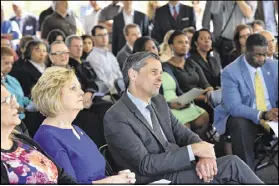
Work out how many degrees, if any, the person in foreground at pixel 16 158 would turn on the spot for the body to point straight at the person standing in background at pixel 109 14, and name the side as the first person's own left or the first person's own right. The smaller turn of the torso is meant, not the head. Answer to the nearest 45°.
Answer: approximately 135° to the first person's own left

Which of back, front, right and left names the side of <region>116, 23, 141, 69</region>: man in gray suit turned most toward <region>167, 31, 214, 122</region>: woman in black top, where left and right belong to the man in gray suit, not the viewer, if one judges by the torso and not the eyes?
front

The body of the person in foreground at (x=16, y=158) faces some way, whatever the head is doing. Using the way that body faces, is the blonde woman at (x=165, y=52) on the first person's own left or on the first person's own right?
on the first person's own left

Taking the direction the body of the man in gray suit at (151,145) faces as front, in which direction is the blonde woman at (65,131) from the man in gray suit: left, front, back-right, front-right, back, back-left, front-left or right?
right

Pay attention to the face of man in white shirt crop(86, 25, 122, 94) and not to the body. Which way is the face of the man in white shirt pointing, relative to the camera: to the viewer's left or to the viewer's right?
to the viewer's right

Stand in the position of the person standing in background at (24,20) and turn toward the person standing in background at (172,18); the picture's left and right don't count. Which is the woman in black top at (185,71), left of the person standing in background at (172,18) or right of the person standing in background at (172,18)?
right

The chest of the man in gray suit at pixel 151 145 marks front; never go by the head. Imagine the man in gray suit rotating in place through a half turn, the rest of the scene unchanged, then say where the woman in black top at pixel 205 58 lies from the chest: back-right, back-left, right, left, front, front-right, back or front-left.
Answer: front-right

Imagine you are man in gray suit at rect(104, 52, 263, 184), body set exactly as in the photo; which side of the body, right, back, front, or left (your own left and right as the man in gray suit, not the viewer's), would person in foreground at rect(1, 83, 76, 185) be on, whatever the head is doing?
right

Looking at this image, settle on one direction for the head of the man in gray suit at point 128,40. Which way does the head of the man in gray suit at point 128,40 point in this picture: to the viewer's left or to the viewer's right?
to the viewer's right

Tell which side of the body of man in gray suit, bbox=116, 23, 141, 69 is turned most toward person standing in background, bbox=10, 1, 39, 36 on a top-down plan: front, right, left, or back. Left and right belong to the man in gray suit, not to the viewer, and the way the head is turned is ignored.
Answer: back

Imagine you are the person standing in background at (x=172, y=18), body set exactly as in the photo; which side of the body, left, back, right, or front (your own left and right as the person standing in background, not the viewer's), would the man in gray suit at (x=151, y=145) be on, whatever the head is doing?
front

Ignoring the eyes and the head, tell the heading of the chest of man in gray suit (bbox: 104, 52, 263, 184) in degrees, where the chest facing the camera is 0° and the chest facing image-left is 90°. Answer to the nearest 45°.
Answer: approximately 315°

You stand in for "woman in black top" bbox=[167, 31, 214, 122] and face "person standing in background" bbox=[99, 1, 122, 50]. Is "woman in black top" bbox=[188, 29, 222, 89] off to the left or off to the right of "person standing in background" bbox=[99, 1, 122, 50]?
right

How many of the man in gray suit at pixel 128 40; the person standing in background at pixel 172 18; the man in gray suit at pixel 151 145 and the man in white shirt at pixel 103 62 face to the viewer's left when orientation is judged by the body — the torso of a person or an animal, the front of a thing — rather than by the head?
0

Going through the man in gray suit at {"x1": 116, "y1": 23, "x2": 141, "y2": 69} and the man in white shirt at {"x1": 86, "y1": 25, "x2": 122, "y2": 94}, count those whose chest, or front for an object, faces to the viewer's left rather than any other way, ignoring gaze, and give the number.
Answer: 0

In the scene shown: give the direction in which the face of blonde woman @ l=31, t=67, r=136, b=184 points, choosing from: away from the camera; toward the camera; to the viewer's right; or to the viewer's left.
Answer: to the viewer's right
